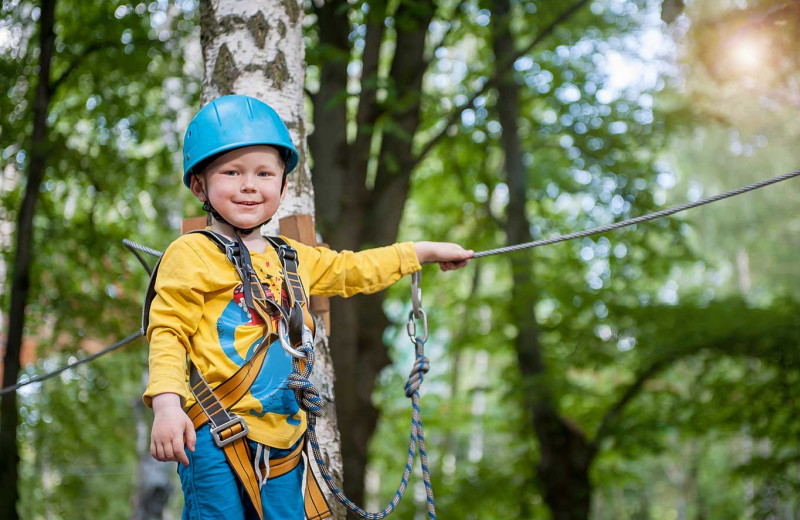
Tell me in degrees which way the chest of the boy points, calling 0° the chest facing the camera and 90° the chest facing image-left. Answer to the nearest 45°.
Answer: approximately 315°

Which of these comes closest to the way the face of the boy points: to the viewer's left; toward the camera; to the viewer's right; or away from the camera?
toward the camera
